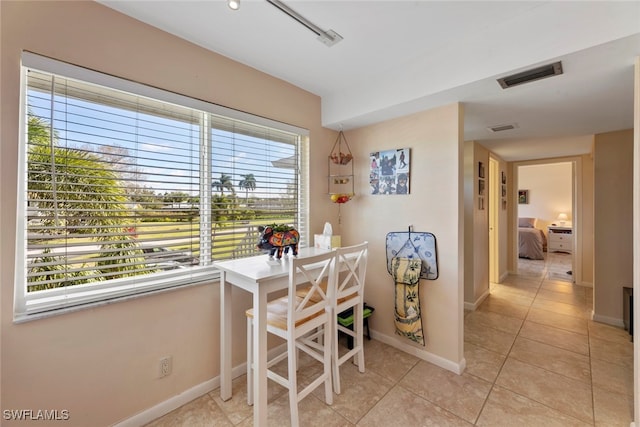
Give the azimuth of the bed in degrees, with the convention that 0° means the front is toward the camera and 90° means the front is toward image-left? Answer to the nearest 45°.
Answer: approximately 0°

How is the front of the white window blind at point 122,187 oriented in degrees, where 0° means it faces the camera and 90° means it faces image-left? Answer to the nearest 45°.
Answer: approximately 315°

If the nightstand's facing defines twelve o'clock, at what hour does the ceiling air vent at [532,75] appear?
The ceiling air vent is roughly at 12 o'clock from the nightstand.

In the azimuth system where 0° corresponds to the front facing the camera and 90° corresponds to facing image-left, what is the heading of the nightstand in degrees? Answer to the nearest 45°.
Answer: approximately 0°

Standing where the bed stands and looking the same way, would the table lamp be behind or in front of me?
behind

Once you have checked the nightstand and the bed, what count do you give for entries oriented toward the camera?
2

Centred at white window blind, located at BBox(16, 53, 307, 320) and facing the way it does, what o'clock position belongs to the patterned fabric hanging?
The patterned fabric hanging is roughly at 11 o'clock from the white window blind.
